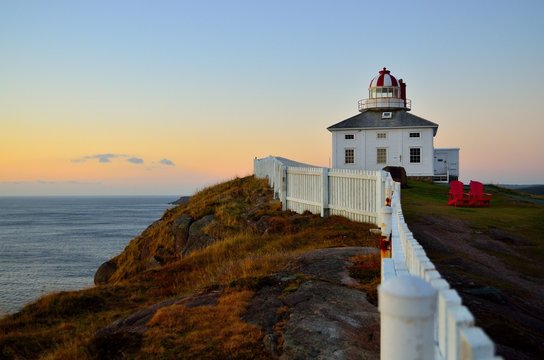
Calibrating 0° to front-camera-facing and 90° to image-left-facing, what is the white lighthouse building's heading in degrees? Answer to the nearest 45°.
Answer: approximately 0°

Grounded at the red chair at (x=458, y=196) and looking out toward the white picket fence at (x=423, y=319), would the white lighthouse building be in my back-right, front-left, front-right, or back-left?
back-right
